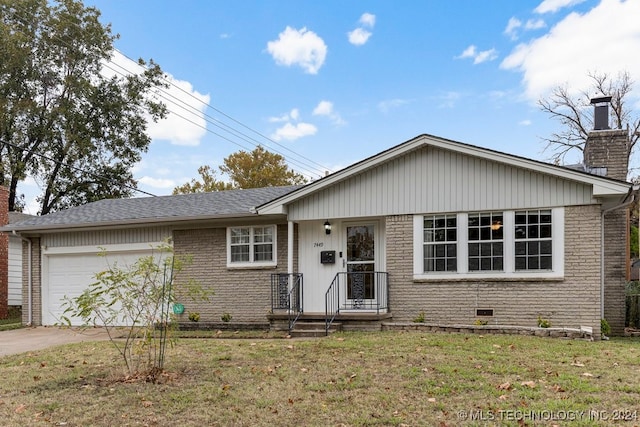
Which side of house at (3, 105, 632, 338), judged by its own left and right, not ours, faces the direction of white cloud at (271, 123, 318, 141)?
back

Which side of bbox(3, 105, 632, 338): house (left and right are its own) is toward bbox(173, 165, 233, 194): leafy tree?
back

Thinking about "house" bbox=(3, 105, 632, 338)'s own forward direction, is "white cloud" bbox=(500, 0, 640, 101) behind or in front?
behind

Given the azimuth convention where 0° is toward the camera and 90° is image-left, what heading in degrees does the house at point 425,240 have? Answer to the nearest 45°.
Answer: approximately 0°

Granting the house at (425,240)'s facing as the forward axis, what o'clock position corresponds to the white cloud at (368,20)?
The white cloud is roughly at 6 o'clock from the house.

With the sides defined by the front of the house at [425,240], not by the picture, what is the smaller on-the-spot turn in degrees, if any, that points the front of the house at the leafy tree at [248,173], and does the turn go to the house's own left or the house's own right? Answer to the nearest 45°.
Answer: approximately 180°

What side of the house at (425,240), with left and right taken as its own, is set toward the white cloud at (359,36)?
back

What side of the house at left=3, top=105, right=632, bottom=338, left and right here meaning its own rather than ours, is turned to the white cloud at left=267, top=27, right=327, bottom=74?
back
